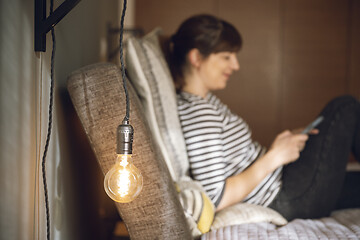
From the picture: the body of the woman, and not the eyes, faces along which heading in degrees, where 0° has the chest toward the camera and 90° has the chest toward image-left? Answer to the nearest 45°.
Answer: approximately 270°

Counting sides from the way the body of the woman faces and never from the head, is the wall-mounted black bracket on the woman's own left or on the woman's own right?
on the woman's own right

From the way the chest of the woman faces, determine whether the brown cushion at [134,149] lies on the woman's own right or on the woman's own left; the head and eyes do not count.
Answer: on the woman's own right
